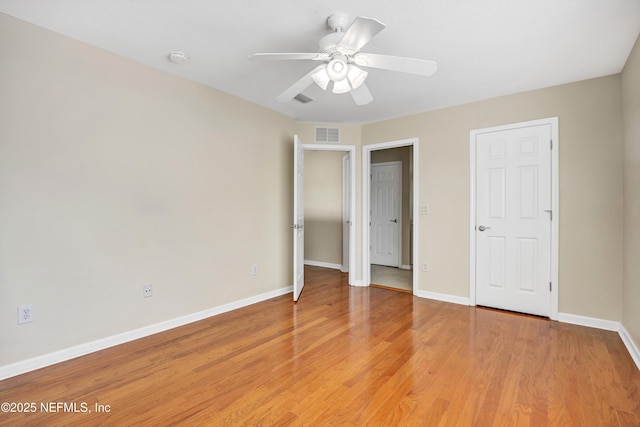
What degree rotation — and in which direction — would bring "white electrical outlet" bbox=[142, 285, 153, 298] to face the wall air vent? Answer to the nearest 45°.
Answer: approximately 90° to its left

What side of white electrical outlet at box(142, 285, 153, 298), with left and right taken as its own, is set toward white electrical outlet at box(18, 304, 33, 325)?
right

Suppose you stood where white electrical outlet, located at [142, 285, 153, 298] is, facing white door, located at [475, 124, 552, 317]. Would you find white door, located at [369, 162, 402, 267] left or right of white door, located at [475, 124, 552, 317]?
left

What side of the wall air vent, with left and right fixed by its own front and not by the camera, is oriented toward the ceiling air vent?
front

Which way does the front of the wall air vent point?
toward the camera
